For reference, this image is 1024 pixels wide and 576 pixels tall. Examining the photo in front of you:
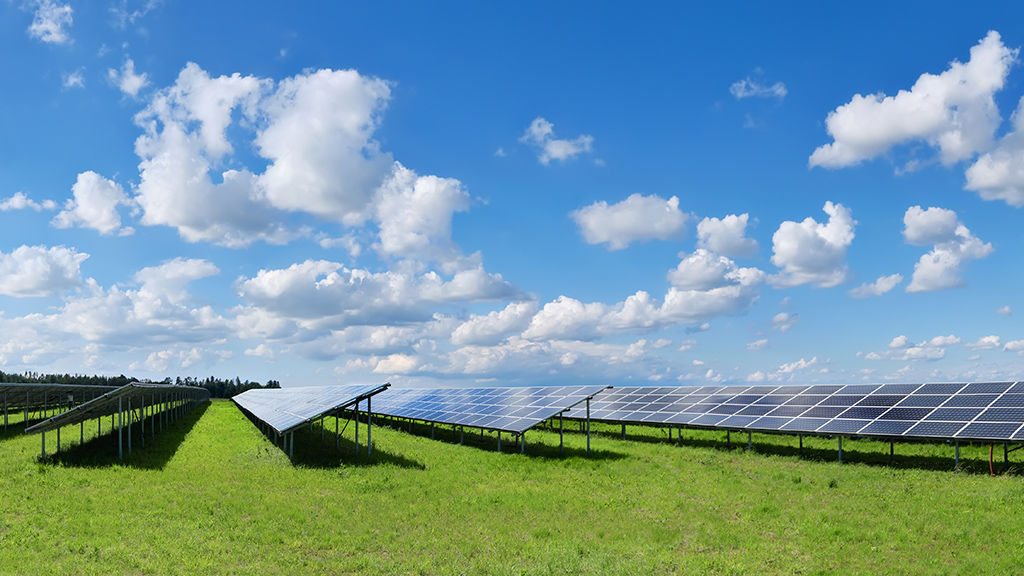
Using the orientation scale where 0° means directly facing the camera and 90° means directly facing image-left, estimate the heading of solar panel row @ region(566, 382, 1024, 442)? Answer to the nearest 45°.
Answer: approximately 45°

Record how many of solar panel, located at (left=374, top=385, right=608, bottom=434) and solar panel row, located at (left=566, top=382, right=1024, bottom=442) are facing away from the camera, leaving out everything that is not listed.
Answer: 0

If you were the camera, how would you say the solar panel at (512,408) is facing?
facing the viewer and to the left of the viewer

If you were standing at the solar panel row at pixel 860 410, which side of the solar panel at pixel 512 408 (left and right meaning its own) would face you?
left

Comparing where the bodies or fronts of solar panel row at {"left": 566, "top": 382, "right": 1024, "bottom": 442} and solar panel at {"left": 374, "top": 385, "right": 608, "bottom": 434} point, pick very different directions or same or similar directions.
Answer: same or similar directions
